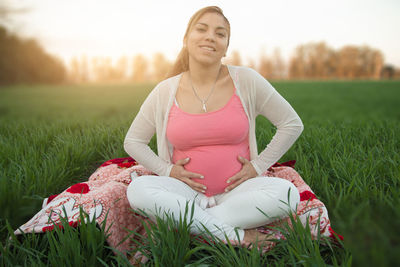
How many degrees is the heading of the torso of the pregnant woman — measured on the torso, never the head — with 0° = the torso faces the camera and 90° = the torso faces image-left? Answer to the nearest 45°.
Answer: approximately 0°
